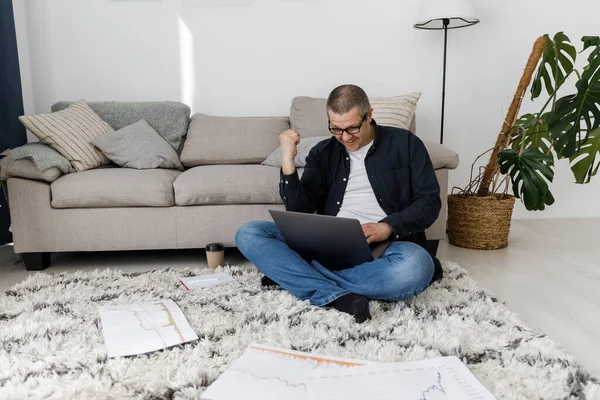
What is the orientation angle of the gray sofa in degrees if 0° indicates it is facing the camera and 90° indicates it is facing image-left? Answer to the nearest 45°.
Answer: approximately 0°

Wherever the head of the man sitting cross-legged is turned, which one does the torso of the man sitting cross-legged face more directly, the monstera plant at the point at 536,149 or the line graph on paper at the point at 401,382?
the line graph on paper

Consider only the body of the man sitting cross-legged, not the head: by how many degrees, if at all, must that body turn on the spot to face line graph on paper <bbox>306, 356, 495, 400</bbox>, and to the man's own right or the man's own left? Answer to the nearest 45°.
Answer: approximately 45° to the man's own left

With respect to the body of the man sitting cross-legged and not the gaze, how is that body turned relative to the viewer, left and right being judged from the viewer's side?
facing the viewer and to the left of the viewer

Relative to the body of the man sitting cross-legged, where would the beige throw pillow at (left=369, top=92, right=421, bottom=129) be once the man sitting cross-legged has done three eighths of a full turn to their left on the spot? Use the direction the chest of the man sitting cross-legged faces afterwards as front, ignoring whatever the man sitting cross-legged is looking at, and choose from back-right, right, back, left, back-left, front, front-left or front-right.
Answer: left

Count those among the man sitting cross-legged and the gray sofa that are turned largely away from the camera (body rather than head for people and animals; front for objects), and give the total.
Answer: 0

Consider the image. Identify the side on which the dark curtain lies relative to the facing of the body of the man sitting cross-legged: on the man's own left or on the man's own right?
on the man's own right

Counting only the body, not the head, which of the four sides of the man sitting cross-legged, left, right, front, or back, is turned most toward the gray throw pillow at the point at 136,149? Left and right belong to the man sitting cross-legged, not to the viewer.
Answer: right

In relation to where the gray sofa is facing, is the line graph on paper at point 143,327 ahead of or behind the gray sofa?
ahead

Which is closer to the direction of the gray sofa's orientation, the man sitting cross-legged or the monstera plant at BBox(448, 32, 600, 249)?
the man sitting cross-legged

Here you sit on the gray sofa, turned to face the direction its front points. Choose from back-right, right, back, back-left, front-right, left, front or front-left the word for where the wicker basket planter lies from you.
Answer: left
